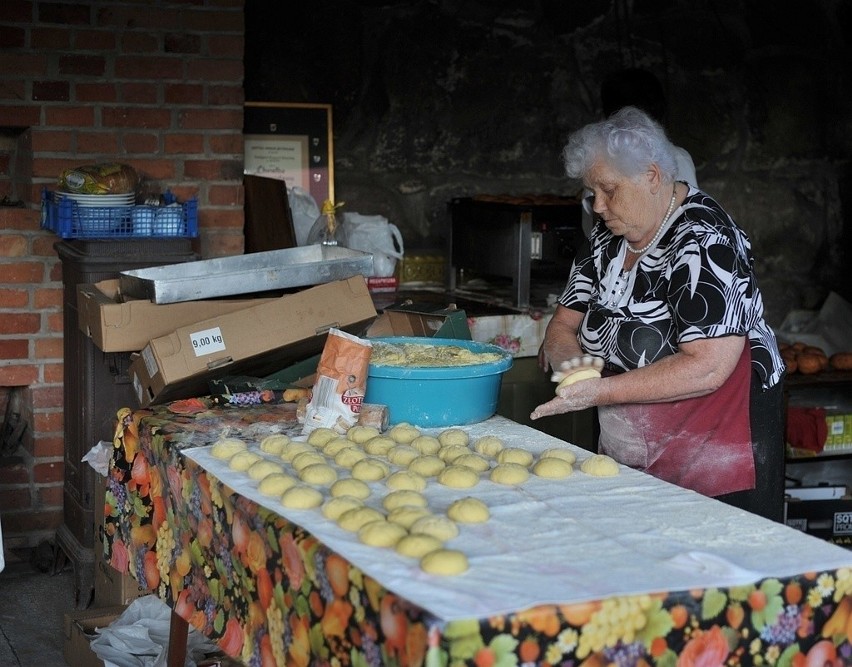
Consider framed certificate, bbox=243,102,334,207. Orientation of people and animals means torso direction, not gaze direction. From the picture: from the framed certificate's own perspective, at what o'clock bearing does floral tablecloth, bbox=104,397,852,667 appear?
The floral tablecloth is roughly at 12 o'clock from the framed certificate.

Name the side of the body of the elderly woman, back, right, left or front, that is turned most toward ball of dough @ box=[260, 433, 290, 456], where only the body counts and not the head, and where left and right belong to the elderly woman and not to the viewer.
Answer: front

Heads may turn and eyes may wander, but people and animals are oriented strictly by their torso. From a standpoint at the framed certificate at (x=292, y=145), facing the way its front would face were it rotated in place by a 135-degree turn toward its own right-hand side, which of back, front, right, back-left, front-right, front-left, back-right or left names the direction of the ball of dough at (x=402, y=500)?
back-left

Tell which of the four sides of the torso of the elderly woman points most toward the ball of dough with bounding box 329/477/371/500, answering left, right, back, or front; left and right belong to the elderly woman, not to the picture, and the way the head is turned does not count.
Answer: front

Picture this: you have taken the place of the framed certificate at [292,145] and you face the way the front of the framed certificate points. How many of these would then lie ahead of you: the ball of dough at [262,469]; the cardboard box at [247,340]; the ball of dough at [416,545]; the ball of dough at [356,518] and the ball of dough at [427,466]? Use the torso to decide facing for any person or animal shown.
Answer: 5

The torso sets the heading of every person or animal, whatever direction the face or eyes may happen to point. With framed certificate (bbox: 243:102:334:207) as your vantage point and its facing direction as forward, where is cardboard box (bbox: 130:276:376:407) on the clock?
The cardboard box is roughly at 12 o'clock from the framed certificate.

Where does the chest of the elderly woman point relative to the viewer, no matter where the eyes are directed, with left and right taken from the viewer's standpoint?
facing the viewer and to the left of the viewer

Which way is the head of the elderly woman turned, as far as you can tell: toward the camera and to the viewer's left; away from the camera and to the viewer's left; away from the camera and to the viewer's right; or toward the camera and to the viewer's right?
toward the camera and to the viewer's left

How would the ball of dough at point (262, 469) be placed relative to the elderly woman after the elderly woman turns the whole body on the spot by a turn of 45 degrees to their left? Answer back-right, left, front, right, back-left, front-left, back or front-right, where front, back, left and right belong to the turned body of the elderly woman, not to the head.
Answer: front-right

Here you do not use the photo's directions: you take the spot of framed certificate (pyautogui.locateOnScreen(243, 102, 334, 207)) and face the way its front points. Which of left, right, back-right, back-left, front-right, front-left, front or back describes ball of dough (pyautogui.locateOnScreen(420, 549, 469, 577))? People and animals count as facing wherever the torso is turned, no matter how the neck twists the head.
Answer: front

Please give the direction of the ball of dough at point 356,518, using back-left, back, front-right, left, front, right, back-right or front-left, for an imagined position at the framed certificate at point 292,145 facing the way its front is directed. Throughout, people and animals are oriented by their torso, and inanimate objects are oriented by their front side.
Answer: front

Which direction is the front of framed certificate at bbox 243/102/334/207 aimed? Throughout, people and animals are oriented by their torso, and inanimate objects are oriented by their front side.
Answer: toward the camera

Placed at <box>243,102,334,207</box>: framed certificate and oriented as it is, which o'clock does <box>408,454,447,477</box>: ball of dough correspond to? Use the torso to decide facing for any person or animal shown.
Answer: The ball of dough is roughly at 12 o'clock from the framed certificate.

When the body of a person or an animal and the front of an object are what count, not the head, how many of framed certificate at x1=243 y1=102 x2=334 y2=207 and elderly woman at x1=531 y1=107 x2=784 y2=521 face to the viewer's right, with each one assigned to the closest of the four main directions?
0
